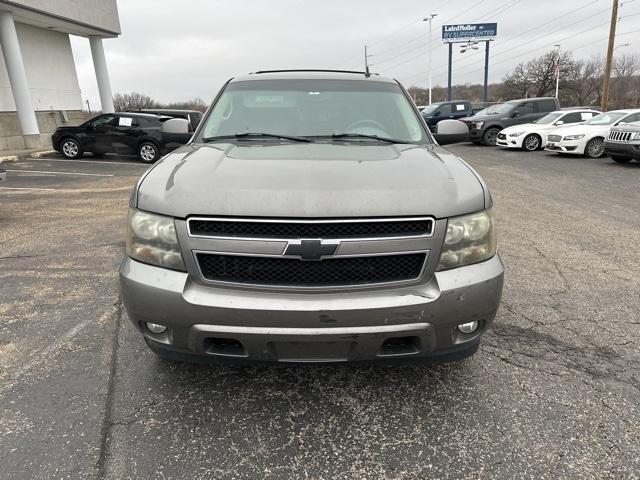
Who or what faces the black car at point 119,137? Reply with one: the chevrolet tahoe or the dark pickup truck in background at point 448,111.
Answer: the dark pickup truck in background

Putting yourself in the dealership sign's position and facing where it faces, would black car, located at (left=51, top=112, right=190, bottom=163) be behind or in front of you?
in front

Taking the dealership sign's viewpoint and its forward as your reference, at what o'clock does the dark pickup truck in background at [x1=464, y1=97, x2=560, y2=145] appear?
The dark pickup truck in background is roughly at 12 o'clock from the dealership sign.

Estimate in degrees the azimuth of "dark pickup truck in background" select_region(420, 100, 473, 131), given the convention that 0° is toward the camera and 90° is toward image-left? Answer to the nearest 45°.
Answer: approximately 45°

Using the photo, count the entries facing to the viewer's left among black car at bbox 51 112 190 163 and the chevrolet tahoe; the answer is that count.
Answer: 1

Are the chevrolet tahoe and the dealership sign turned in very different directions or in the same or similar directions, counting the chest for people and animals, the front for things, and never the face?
same or similar directions

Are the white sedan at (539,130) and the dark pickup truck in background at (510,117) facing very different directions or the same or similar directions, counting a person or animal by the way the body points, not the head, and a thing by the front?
same or similar directions

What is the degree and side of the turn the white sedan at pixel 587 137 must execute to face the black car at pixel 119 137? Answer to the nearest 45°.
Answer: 0° — it already faces it

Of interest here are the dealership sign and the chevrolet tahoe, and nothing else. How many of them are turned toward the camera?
2

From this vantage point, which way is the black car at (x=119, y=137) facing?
to the viewer's left

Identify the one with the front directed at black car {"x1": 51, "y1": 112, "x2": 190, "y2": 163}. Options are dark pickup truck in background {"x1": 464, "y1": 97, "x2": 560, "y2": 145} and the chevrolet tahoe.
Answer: the dark pickup truck in background

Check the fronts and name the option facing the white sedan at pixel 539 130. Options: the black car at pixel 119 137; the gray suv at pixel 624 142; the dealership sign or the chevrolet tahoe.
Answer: the dealership sign

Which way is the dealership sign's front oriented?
toward the camera

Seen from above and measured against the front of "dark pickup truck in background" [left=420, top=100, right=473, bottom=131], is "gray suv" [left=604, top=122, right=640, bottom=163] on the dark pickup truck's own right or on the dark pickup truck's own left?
on the dark pickup truck's own left

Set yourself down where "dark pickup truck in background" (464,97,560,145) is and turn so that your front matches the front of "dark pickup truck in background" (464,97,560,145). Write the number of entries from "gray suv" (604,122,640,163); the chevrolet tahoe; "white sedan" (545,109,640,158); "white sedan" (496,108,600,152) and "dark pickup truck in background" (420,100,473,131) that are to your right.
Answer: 1
